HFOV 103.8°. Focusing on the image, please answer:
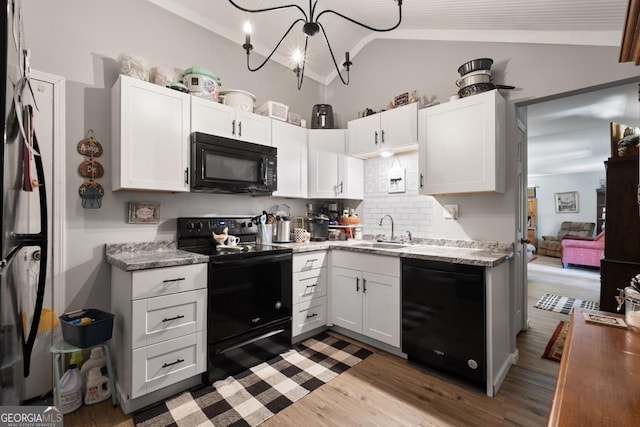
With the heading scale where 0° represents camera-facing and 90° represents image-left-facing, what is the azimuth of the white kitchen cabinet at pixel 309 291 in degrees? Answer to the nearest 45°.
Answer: approximately 315°

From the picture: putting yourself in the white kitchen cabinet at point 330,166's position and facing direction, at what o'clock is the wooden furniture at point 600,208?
The wooden furniture is roughly at 8 o'clock from the white kitchen cabinet.

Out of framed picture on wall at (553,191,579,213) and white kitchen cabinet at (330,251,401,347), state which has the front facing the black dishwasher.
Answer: the framed picture on wall

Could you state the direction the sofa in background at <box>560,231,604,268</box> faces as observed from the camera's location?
facing to the left of the viewer

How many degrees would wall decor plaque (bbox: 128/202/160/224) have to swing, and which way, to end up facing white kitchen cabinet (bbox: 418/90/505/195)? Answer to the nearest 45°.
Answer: approximately 45° to its left

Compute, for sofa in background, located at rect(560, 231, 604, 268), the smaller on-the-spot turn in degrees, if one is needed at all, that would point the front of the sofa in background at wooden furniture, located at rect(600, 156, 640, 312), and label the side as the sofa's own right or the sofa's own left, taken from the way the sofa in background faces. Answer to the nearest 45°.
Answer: approximately 90° to the sofa's own left

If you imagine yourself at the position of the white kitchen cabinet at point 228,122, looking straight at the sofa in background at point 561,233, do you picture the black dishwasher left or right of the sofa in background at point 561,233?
right
